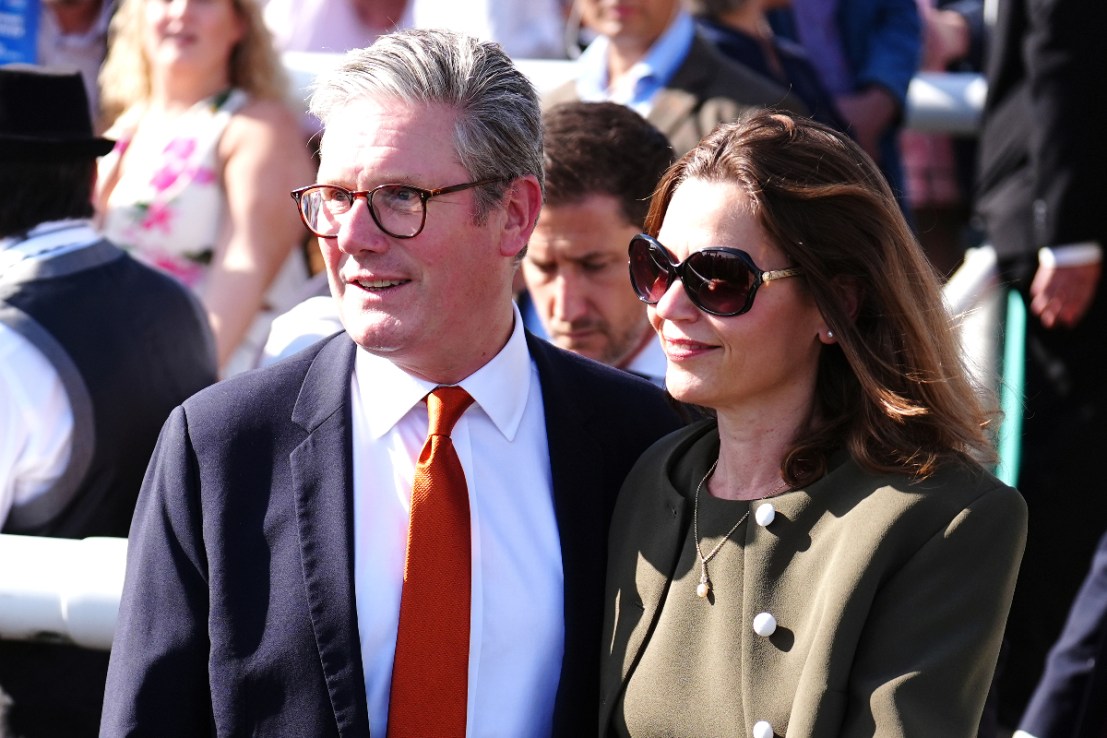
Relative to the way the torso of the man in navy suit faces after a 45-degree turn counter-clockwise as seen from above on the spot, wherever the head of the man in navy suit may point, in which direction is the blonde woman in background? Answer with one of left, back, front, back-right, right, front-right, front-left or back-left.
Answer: back-left

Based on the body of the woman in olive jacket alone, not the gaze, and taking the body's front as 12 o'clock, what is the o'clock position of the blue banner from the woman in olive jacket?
The blue banner is roughly at 3 o'clock from the woman in olive jacket.

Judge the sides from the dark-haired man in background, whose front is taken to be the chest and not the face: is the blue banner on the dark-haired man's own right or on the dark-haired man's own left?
on the dark-haired man's own right

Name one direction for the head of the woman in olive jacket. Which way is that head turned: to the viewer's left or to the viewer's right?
to the viewer's left

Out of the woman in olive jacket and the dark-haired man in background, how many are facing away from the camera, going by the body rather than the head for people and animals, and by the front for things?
0

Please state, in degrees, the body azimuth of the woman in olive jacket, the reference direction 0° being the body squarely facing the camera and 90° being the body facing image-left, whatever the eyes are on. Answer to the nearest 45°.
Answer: approximately 45°

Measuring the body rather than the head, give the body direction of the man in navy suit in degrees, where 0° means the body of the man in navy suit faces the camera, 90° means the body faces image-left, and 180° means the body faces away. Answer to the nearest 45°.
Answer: approximately 0°

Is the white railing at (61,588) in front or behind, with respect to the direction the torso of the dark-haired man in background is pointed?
in front

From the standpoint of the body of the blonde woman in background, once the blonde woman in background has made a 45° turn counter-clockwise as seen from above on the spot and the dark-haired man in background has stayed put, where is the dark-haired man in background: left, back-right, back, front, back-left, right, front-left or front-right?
front-left

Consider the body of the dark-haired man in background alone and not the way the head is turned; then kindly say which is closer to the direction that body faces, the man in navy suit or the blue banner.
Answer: the man in navy suit

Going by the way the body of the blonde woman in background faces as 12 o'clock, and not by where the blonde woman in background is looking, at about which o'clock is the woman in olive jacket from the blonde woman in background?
The woman in olive jacket is roughly at 10 o'clock from the blonde woman in background.
